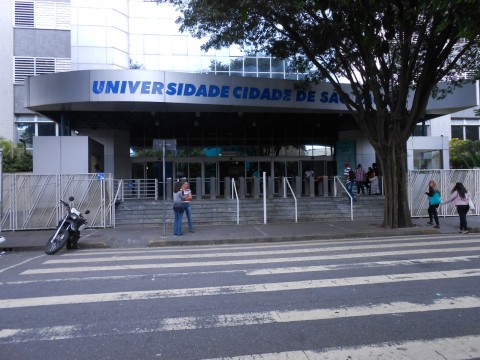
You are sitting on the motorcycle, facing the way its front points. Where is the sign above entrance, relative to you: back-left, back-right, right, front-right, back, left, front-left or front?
back

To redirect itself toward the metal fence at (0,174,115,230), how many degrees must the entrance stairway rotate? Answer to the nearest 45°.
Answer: approximately 90° to its right

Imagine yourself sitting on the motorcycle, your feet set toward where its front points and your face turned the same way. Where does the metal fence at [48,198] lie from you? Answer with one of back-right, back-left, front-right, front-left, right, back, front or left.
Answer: back-right

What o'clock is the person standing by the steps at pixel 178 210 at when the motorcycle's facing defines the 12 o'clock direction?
The person standing by the steps is roughly at 7 o'clock from the motorcycle.

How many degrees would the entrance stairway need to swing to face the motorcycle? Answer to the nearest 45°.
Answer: approximately 45° to its right

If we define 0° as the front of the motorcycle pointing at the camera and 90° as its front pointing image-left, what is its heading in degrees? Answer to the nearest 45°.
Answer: approximately 45°

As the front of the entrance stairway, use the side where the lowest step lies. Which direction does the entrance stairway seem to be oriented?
toward the camera

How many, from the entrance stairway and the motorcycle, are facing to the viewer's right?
0

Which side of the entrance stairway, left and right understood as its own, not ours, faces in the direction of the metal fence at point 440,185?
left

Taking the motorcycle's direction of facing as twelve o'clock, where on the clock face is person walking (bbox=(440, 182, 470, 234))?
The person walking is roughly at 8 o'clock from the motorcycle.

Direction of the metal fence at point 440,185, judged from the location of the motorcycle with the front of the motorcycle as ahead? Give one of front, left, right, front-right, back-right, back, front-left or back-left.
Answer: back-left
